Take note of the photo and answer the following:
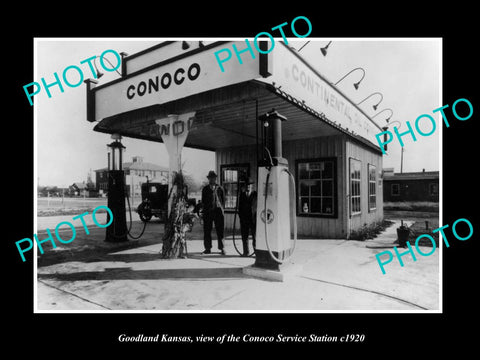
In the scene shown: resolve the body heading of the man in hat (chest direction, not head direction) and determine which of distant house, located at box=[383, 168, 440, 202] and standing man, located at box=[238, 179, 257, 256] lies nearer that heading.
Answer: the standing man

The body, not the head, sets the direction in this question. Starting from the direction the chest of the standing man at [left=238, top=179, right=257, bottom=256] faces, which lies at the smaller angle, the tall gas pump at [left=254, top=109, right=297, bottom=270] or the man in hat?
the tall gas pump

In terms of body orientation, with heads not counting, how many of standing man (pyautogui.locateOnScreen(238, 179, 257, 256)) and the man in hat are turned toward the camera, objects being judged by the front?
2

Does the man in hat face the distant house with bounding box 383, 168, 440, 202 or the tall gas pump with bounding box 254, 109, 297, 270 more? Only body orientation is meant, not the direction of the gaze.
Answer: the tall gas pump

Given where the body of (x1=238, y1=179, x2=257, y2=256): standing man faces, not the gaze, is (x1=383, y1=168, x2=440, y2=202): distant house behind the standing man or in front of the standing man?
behind

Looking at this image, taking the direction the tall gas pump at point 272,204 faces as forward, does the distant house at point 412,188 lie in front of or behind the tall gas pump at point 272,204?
behind
